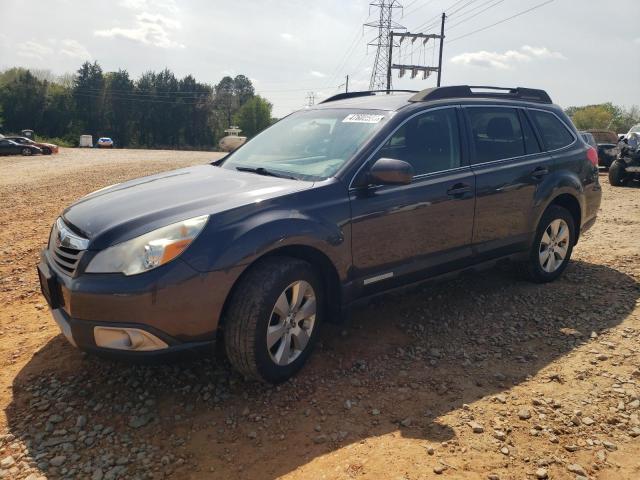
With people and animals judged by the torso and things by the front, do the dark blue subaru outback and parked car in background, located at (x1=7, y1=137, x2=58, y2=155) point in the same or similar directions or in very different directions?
very different directions

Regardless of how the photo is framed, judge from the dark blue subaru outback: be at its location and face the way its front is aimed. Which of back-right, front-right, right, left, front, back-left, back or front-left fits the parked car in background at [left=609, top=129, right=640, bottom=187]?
back

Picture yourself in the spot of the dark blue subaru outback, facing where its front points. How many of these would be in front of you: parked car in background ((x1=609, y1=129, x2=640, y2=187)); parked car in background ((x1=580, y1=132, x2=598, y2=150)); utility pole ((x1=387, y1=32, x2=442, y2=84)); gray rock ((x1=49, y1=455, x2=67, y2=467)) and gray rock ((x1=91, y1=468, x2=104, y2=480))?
2

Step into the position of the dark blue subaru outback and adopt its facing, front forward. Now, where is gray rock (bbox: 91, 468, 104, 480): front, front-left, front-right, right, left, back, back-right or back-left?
front

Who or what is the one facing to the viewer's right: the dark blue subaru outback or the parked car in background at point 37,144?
the parked car in background

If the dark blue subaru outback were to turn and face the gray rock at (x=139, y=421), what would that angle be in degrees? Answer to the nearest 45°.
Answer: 0° — it already faces it

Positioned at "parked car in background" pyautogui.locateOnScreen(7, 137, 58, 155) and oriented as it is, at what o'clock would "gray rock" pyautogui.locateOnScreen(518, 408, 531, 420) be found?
The gray rock is roughly at 3 o'clock from the parked car in background.

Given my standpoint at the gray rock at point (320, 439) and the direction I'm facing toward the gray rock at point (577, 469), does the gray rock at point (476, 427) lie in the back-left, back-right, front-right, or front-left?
front-left

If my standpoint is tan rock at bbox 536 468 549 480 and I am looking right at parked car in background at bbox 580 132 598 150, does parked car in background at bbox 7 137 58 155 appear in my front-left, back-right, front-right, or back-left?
front-left

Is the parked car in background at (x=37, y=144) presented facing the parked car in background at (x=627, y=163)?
no

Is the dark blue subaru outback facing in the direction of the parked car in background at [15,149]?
no

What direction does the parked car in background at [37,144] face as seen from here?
to the viewer's right

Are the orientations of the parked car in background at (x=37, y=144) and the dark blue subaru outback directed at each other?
no
